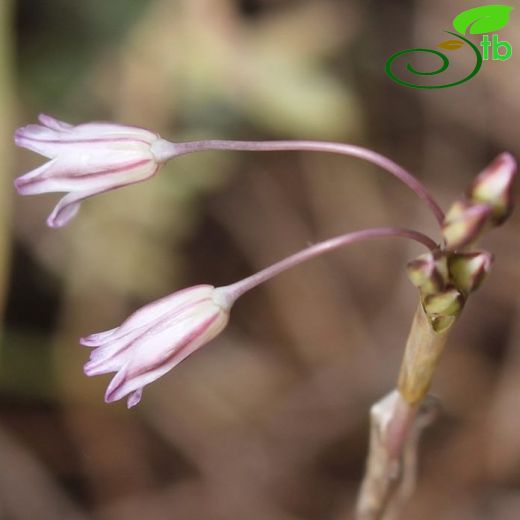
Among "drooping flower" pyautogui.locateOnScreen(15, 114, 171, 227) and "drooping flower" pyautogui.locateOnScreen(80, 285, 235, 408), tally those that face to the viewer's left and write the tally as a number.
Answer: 2

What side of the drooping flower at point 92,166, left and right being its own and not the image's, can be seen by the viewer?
left

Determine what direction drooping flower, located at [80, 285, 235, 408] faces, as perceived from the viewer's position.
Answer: facing to the left of the viewer
